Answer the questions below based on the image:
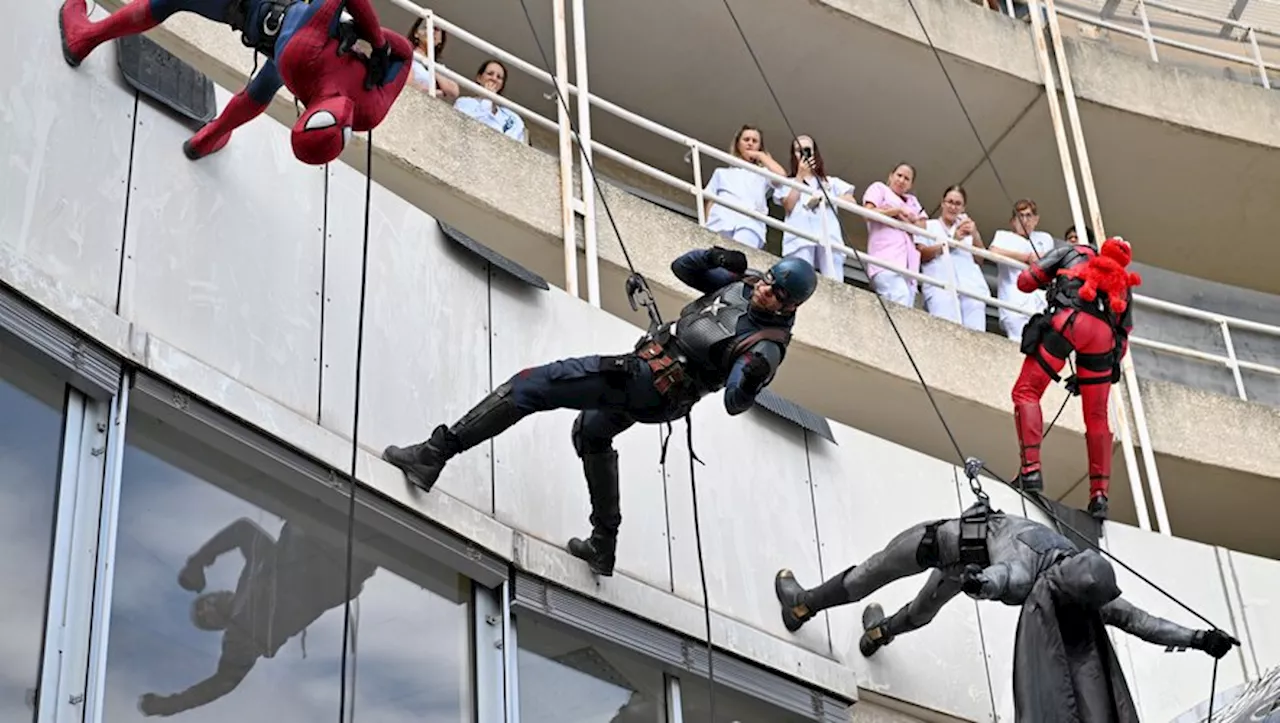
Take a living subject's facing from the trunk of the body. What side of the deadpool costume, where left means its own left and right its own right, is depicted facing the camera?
back

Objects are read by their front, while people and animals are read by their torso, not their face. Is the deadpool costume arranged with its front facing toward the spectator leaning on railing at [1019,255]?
yes

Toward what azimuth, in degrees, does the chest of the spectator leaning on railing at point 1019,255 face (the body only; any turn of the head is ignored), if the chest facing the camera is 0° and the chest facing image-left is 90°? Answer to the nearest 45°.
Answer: approximately 0°
